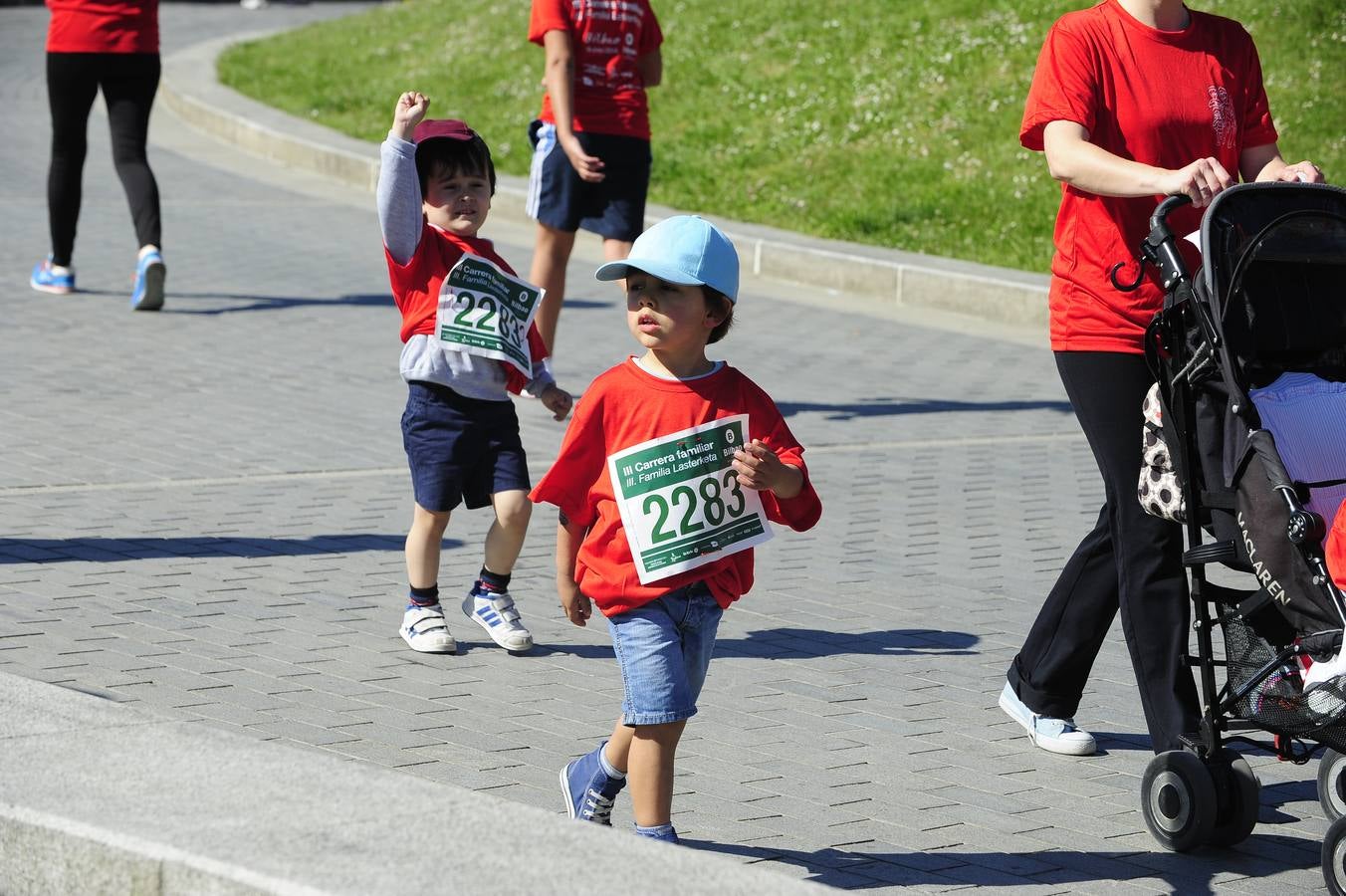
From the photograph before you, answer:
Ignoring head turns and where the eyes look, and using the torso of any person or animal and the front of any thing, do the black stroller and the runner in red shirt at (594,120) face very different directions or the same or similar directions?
very different directions

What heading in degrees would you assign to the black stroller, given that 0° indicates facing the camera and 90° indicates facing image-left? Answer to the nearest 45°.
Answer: approximately 315°

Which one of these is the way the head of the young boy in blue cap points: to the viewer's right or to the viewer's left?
to the viewer's left
